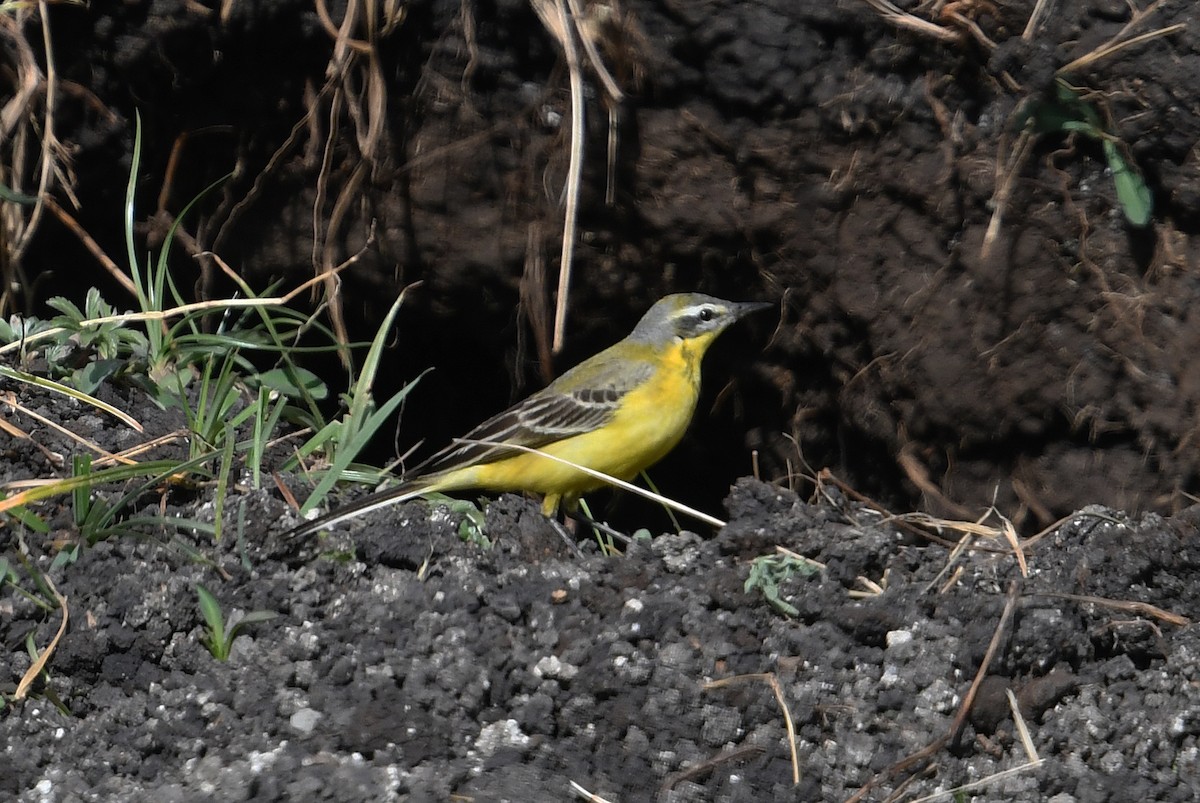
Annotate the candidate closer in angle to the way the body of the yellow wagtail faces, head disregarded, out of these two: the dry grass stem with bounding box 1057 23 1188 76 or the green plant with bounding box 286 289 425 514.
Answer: the dry grass stem

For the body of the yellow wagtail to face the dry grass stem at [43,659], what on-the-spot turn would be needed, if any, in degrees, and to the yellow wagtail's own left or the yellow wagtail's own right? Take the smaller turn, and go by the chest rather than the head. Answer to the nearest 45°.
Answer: approximately 135° to the yellow wagtail's own right

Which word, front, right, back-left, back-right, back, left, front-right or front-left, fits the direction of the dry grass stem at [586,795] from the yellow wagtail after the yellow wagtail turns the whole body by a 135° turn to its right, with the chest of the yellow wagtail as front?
front-left

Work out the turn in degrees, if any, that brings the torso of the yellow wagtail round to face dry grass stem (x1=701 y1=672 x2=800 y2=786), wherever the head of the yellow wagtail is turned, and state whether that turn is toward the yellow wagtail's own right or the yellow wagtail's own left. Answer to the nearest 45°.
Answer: approximately 90° to the yellow wagtail's own right

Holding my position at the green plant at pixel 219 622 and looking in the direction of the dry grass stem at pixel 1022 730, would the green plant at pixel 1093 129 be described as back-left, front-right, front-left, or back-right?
front-left

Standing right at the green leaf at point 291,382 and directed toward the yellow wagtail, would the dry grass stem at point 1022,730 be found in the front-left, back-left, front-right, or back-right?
front-right

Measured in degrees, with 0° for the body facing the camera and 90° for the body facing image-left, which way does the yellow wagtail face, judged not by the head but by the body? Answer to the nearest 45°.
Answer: approximately 270°

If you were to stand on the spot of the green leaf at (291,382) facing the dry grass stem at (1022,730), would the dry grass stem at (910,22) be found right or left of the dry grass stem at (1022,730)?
left

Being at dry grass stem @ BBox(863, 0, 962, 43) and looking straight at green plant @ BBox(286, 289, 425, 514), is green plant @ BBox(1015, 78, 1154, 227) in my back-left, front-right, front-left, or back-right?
back-left
